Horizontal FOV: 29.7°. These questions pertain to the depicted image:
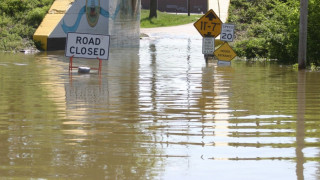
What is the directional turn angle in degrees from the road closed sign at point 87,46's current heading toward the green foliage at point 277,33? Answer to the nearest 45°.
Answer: approximately 135° to its left

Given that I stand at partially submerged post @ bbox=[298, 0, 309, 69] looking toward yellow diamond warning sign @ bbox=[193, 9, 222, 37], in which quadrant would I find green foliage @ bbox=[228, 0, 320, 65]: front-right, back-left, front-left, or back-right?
front-right

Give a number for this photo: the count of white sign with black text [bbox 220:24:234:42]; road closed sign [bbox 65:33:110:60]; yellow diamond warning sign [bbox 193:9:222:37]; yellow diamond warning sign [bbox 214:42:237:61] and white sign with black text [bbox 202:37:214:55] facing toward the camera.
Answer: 5

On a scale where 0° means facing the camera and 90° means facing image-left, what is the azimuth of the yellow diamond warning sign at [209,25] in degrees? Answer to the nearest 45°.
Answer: approximately 0°

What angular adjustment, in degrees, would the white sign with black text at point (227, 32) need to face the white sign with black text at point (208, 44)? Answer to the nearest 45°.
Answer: approximately 135° to its right

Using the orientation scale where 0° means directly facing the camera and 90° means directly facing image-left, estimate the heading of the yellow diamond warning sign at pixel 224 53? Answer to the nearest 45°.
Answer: approximately 0°

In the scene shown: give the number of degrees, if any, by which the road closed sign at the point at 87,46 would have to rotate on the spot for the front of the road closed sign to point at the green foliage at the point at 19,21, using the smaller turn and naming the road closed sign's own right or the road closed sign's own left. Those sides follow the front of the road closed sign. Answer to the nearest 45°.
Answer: approximately 180°

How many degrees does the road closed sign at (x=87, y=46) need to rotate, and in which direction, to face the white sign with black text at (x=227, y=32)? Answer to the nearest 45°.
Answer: approximately 135° to its left

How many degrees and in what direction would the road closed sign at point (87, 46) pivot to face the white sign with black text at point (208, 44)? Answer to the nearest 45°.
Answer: approximately 135° to its left

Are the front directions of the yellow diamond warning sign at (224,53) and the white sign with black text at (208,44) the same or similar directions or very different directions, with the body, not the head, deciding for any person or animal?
same or similar directions

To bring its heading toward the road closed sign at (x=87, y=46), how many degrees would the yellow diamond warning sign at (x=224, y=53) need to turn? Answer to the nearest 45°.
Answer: approximately 45° to its right

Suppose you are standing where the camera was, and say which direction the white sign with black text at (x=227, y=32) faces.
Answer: facing the viewer

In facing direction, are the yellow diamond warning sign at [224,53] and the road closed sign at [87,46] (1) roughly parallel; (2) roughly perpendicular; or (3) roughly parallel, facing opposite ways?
roughly parallel

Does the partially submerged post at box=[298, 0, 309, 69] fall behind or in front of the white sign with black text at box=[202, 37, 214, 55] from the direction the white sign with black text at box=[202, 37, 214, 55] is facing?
in front

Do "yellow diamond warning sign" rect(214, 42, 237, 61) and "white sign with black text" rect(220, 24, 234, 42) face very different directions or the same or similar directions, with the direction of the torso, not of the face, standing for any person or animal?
same or similar directions

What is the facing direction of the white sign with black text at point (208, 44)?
toward the camera
